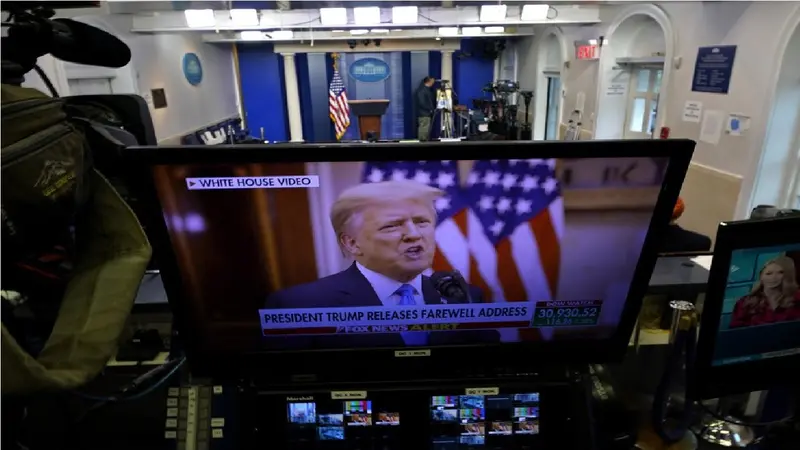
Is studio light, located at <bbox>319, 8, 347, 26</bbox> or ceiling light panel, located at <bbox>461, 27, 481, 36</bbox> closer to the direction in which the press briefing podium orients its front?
the studio light

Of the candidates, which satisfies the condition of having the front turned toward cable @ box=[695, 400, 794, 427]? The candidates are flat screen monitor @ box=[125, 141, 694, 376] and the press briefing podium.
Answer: the press briefing podium

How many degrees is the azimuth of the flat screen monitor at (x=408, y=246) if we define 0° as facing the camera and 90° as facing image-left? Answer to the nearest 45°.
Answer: approximately 0°

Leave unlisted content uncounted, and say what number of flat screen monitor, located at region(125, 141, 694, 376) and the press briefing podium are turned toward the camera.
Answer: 2

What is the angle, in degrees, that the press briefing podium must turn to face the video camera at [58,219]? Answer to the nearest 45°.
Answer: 0° — it already faces it

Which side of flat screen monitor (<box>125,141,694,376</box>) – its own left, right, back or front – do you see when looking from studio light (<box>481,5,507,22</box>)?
back

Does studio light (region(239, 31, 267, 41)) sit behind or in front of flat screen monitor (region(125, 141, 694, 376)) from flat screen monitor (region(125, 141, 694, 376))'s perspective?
behind

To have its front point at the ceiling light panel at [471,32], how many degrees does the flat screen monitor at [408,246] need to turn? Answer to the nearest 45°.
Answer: approximately 180°

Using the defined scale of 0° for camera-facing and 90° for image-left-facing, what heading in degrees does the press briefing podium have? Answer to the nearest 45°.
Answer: approximately 0°

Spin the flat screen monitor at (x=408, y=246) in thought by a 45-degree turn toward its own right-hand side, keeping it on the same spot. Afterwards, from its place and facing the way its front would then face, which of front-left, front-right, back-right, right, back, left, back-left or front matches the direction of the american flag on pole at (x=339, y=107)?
back-right

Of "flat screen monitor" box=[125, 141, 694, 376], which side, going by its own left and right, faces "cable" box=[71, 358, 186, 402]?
right

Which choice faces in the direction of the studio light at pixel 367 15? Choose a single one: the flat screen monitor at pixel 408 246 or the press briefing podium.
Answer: the press briefing podium

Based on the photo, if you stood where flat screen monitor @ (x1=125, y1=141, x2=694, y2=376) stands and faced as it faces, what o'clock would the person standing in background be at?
The person standing in background is roughly at 6 o'clock from the flat screen monitor.

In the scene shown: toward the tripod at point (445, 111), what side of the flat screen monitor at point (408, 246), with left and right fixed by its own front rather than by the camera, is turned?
back
